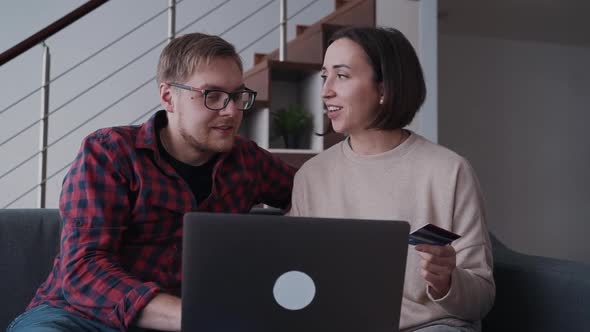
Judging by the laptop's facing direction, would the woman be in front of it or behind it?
in front

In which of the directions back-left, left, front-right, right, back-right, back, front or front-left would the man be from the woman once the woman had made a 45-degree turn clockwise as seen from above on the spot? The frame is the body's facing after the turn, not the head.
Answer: front

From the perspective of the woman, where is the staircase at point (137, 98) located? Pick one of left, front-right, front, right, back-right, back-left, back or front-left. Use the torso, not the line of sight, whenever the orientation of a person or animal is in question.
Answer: right

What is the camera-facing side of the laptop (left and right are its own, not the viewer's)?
back

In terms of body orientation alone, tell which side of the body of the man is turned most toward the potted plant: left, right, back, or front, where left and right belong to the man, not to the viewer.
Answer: left

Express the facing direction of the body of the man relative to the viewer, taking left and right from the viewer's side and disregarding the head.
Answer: facing the viewer and to the right of the viewer

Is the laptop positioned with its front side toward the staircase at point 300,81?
yes

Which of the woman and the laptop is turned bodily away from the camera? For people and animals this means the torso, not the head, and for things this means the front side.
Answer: the laptop

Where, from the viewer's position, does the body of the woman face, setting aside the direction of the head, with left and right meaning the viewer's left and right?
facing the viewer and to the left of the viewer
